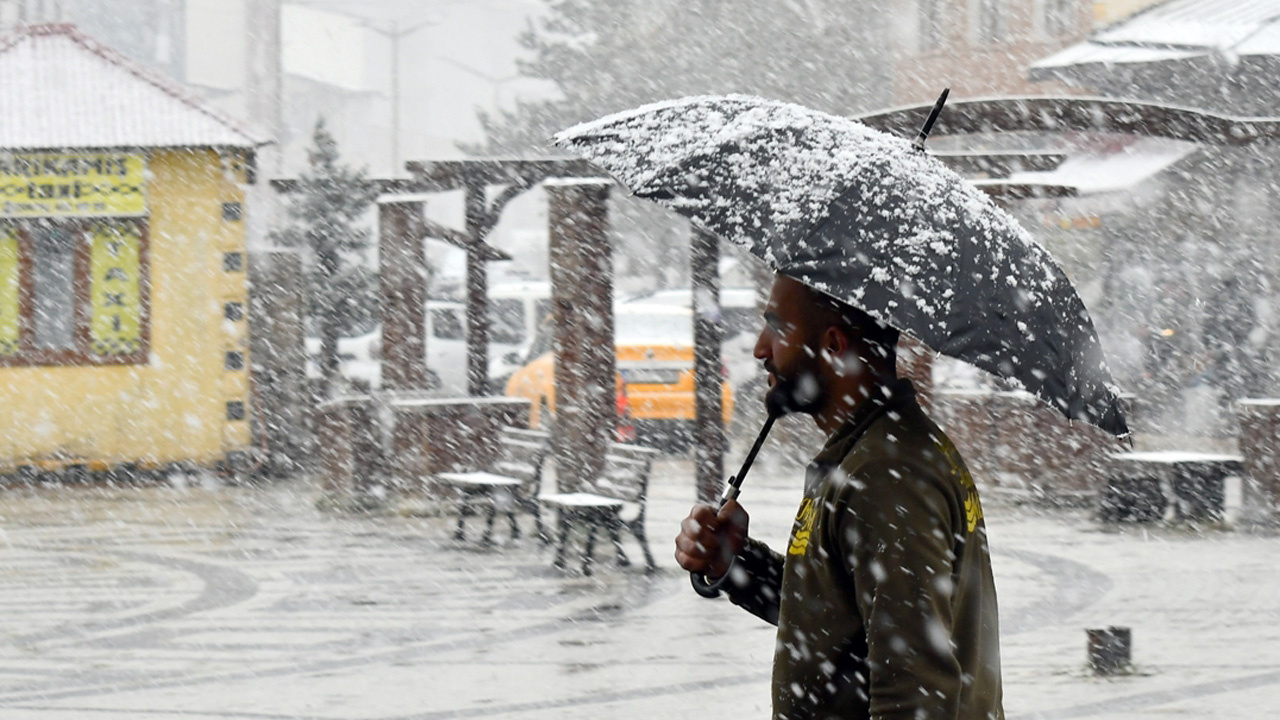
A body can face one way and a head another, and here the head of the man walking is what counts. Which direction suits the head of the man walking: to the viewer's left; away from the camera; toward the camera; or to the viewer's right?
to the viewer's left

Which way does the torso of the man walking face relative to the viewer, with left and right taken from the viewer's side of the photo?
facing to the left of the viewer

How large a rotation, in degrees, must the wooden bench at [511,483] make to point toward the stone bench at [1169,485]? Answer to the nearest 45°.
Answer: approximately 135° to its left

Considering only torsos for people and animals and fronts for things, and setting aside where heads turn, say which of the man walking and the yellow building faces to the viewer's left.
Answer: the man walking

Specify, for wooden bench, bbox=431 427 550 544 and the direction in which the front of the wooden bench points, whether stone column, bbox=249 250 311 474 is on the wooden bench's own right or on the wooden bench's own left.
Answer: on the wooden bench's own right

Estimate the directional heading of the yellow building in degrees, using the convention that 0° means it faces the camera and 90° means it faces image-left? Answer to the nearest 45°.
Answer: approximately 0°

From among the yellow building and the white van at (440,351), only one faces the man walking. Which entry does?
the yellow building

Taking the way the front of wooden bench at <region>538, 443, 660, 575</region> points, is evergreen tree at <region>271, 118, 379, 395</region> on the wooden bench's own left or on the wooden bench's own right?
on the wooden bench's own right

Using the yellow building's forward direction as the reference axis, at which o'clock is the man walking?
The man walking is roughly at 12 o'clock from the yellow building.
